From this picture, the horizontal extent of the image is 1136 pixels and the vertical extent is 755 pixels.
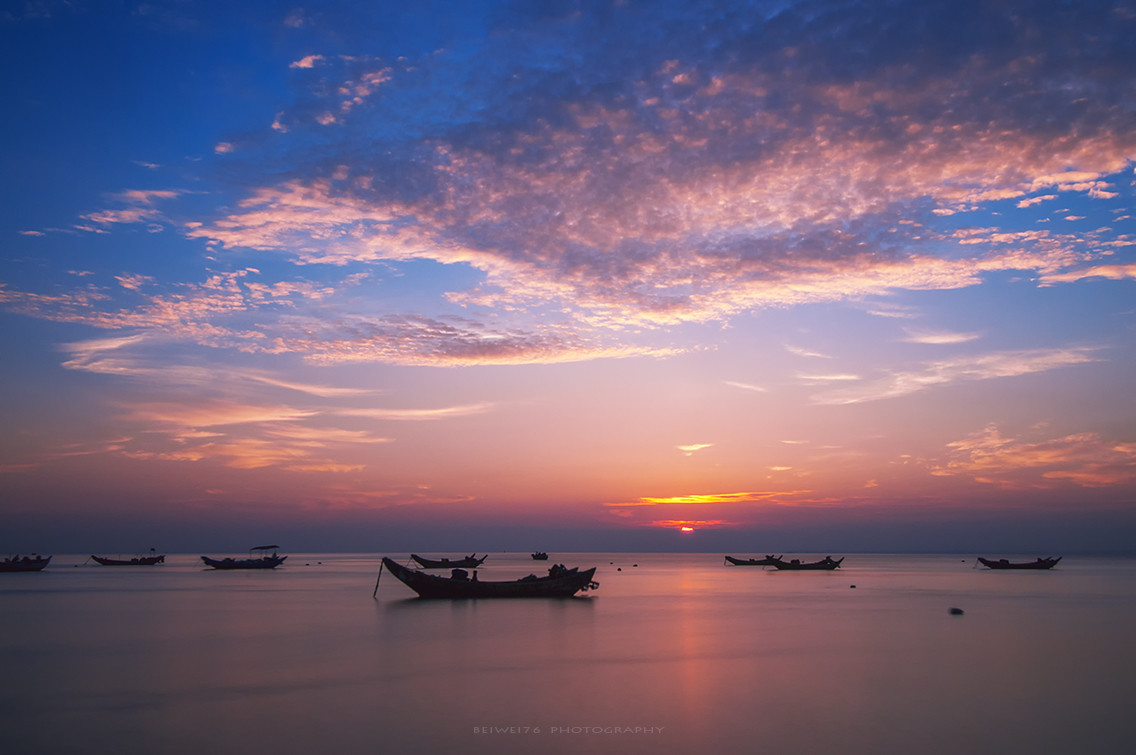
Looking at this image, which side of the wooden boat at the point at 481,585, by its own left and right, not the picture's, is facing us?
left
